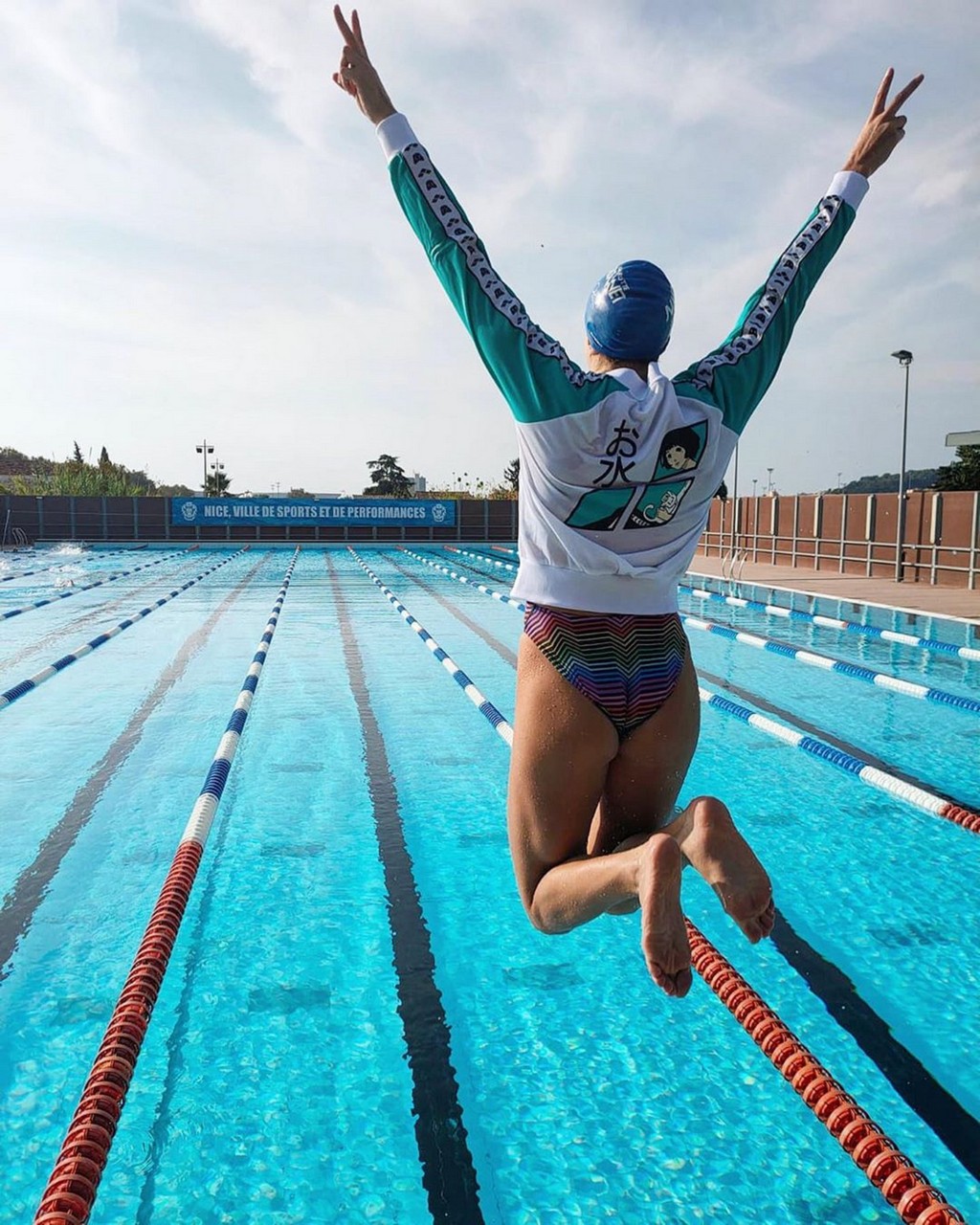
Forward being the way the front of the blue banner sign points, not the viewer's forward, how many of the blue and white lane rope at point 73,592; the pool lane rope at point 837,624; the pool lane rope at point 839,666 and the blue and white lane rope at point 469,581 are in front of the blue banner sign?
4

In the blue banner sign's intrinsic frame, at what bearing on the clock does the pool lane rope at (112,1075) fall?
The pool lane rope is roughly at 12 o'clock from the blue banner sign.

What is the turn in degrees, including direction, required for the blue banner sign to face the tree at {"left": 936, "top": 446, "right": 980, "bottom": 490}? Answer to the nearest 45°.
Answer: approximately 90° to its left

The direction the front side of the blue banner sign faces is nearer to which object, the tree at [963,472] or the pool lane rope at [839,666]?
the pool lane rope

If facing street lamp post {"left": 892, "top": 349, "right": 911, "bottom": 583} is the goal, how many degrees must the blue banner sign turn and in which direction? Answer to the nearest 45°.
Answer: approximately 45° to its left

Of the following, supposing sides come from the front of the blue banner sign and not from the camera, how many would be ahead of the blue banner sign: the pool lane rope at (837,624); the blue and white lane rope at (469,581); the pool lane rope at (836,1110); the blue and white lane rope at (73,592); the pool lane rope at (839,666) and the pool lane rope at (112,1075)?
6

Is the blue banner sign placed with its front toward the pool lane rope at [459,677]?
yes

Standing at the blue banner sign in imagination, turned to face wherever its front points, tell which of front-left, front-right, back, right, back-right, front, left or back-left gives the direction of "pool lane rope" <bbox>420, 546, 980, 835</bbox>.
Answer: front

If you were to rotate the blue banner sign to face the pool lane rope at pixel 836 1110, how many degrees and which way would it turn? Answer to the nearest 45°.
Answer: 0° — it already faces it

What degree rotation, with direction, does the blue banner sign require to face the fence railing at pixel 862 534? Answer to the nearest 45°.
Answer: approximately 45° to its left

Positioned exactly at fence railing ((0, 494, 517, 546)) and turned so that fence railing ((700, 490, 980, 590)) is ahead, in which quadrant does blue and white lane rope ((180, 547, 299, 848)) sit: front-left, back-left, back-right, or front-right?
front-right

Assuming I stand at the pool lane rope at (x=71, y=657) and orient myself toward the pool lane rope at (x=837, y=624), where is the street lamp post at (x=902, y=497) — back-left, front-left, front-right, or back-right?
front-left

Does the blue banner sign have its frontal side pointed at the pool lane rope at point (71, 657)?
yes

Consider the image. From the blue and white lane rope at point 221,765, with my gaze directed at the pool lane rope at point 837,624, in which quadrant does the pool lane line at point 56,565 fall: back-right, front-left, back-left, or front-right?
front-left

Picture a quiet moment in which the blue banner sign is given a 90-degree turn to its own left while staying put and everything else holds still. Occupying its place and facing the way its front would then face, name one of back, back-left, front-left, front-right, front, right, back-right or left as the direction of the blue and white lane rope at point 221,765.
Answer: right

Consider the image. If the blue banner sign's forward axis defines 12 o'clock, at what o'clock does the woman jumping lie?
The woman jumping is roughly at 12 o'clock from the blue banner sign.

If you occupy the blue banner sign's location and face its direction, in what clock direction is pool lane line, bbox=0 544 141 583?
The pool lane line is roughly at 1 o'clock from the blue banner sign.

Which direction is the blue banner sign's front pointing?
toward the camera

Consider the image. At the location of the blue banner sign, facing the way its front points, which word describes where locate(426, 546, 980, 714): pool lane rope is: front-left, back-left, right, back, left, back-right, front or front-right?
front

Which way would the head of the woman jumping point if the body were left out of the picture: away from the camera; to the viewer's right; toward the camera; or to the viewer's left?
away from the camera
